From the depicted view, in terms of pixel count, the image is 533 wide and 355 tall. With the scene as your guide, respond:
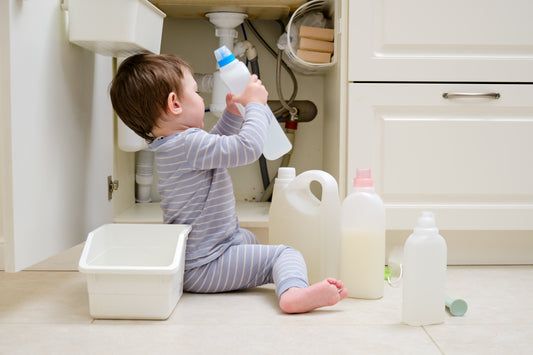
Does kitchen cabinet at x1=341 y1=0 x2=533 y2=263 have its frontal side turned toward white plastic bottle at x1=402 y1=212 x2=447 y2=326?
yes

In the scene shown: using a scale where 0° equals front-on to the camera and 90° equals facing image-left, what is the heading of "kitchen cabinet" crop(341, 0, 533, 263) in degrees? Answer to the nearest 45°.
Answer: approximately 0°

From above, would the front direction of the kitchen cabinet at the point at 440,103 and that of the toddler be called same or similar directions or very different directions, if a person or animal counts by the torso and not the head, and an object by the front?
very different directions

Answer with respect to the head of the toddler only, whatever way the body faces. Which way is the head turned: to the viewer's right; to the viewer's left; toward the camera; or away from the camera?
to the viewer's right

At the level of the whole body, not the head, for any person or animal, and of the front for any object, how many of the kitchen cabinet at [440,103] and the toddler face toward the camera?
1

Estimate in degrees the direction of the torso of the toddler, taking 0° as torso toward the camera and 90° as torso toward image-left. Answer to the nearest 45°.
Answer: approximately 225°

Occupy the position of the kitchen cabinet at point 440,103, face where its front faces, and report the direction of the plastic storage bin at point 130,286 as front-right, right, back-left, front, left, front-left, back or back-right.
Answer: front-right
